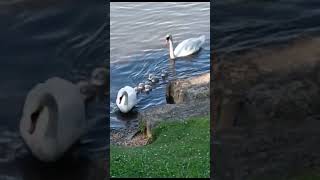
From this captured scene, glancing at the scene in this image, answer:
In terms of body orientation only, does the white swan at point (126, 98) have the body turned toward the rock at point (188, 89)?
no

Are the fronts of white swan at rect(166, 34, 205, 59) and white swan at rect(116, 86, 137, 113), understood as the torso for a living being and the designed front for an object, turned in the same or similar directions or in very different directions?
same or similar directions
